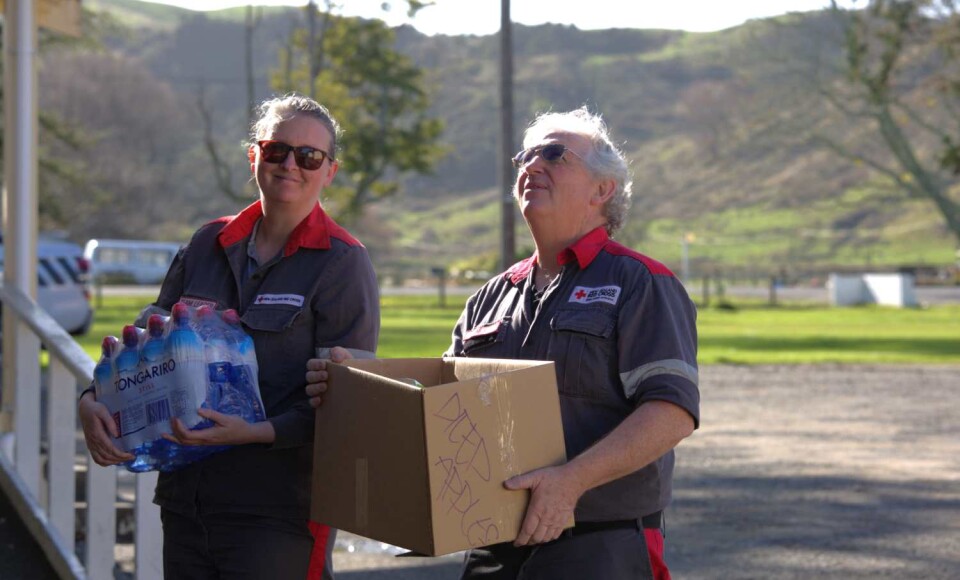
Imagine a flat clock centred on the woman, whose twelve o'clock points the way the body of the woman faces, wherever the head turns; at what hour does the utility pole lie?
The utility pole is roughly at 5 o'clock from the woman.

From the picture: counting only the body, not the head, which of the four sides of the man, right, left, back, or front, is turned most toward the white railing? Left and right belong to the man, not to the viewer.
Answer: right

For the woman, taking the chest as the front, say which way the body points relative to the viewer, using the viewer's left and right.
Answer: facing the viewer and to the left of the viewer

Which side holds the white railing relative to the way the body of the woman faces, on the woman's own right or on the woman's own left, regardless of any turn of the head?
on the woman's own right

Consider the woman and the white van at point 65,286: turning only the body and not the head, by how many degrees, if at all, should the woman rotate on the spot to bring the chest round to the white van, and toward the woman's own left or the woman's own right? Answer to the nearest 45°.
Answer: approximately 135° to the woman's own right

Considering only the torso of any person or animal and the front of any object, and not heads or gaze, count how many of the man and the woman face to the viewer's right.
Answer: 0

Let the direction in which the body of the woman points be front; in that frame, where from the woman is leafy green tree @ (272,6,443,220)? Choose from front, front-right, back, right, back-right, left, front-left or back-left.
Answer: back-right

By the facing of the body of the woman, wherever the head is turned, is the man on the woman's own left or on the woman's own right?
on the woman's own left

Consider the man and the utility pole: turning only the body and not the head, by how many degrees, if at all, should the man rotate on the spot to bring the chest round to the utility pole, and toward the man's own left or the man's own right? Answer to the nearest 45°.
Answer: approximately 135° to the man's own right

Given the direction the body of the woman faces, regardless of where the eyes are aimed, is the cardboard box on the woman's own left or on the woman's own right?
on the woman's own left

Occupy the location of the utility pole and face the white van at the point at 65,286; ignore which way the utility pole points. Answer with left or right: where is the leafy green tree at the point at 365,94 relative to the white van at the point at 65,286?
right

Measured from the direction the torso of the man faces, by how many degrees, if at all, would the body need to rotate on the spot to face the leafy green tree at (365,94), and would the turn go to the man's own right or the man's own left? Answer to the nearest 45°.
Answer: approximately 135° to the man's own right
